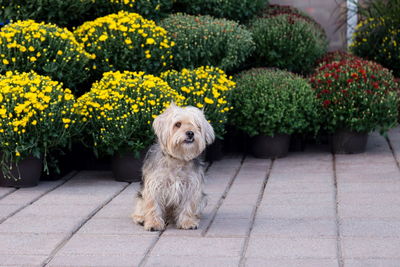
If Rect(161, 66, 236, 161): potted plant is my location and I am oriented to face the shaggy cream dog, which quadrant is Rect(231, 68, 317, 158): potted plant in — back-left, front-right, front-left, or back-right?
back-left

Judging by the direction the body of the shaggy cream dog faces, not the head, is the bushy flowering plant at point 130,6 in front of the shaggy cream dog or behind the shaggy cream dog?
behind

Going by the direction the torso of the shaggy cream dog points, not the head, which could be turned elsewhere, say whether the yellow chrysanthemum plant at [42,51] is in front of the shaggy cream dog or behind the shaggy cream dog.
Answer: behind

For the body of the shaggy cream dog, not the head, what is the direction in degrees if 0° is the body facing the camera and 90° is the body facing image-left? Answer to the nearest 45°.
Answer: approximately 0°

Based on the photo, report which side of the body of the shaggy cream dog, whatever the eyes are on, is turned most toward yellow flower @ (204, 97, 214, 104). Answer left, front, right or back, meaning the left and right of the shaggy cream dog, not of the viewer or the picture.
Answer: back

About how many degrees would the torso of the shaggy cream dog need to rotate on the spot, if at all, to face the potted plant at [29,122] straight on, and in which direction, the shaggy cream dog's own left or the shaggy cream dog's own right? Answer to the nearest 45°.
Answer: approximately 135° to the shaggy cream dog's own right
